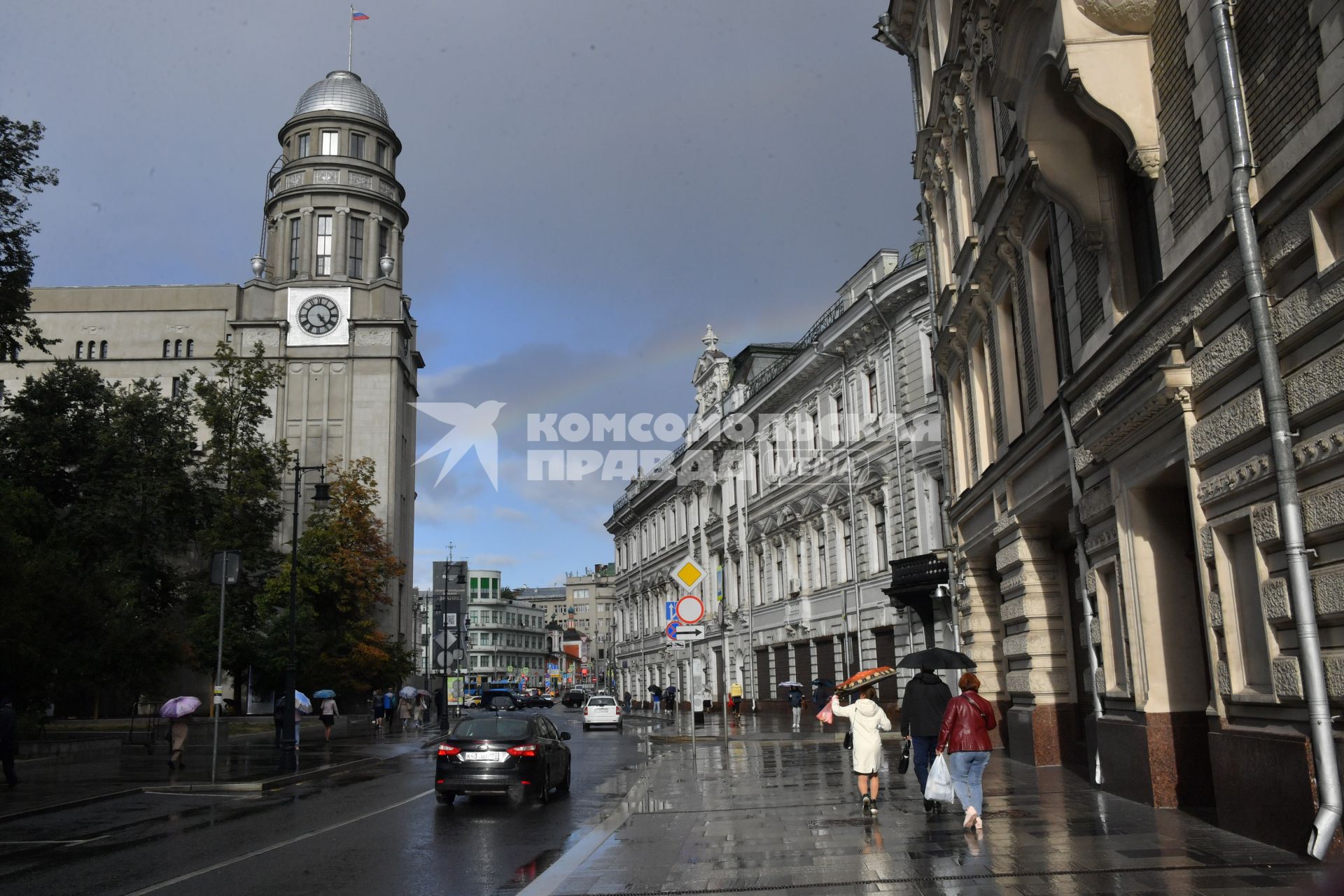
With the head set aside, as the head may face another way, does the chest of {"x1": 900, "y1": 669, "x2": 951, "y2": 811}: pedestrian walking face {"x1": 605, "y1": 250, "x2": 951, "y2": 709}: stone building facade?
yes

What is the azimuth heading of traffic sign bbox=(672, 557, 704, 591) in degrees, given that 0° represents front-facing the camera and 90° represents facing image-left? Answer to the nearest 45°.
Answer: approximately 0°

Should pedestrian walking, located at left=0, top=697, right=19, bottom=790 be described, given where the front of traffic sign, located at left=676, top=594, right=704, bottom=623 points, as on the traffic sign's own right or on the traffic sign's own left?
on the traffic sign's own right

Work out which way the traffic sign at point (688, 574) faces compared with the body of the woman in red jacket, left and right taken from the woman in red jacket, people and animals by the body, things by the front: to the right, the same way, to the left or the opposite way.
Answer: the opposite way

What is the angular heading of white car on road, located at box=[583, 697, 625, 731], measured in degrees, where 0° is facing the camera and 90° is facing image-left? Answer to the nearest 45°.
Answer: approximately 180°

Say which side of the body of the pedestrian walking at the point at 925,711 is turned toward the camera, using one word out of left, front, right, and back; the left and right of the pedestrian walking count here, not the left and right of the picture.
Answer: back

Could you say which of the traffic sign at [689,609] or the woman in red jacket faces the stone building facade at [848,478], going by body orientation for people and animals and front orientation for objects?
the woman in red jacket

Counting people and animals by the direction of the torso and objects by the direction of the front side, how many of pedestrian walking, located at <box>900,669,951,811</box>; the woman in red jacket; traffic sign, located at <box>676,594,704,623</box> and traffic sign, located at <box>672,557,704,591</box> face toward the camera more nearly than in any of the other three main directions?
2

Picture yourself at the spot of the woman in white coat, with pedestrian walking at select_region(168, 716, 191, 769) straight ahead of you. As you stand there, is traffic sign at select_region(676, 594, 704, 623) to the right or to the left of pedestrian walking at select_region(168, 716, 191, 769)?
right

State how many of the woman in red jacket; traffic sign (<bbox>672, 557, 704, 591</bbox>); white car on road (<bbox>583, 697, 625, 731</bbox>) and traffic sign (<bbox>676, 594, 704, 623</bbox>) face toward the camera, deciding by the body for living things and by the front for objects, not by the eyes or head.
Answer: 2

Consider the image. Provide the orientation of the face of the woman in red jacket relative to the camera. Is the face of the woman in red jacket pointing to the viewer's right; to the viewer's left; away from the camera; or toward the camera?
away from the camera

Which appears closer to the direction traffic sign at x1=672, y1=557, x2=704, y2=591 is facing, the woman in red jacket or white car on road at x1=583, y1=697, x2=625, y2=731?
the woman in red jacket
